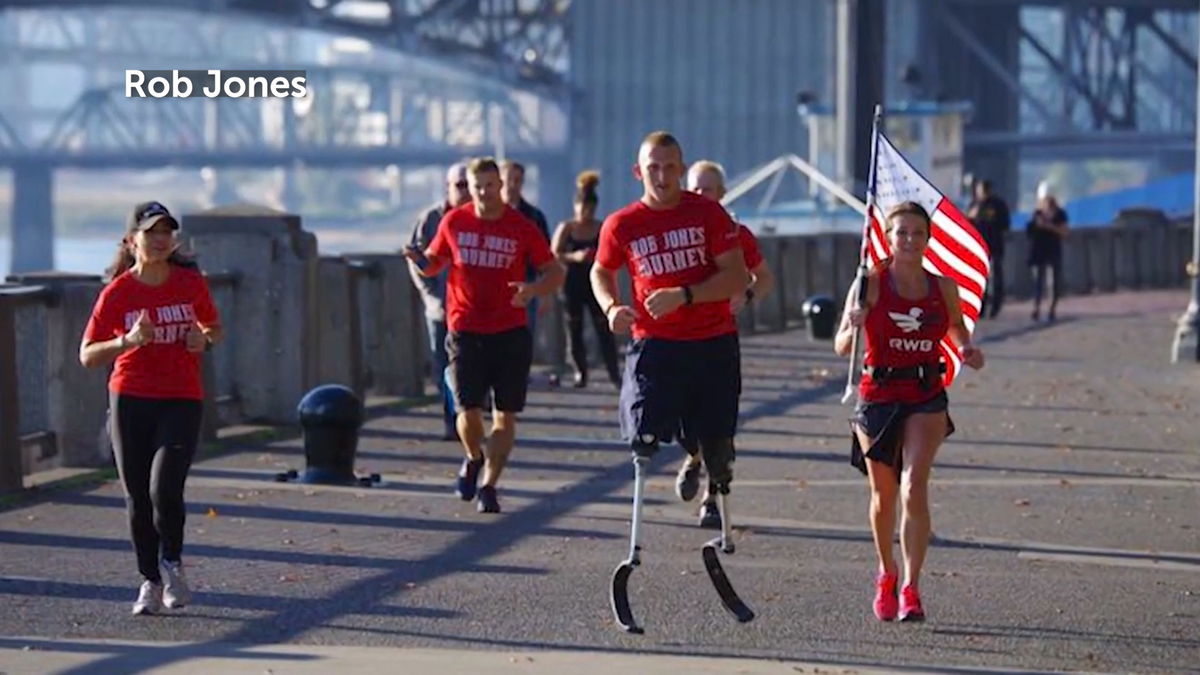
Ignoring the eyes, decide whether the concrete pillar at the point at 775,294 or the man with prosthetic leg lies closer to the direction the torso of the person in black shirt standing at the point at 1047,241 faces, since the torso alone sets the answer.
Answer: the man with prosthetic leg

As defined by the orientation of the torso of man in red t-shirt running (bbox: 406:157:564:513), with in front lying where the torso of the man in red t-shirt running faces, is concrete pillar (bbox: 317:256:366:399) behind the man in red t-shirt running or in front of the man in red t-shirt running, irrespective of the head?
behind

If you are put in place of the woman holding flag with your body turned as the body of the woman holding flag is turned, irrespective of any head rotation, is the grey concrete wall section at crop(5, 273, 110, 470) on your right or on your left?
on your right

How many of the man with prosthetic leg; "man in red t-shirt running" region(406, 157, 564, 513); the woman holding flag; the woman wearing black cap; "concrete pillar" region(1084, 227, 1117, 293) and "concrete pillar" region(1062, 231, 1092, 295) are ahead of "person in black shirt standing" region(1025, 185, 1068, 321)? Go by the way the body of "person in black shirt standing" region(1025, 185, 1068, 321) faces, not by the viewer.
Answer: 4

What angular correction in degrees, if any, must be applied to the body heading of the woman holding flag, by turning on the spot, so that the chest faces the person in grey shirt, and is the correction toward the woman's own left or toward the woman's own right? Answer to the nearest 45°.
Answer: approximately 135° to the woman's own right

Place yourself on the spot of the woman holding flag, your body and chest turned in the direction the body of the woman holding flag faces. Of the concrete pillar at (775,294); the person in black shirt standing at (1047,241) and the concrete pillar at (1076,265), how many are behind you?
3

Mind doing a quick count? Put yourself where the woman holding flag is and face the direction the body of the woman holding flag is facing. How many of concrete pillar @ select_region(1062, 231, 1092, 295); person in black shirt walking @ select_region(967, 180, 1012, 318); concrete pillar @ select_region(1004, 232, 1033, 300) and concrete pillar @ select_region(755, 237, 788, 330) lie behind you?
4

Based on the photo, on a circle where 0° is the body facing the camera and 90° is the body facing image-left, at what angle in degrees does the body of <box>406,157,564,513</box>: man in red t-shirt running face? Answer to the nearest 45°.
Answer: approximately 0°

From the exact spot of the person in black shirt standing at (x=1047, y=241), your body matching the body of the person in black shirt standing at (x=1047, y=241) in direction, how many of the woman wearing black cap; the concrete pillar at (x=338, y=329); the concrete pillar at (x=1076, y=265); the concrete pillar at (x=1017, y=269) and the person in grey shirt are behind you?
2
